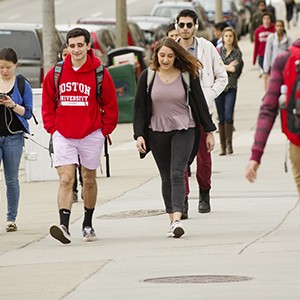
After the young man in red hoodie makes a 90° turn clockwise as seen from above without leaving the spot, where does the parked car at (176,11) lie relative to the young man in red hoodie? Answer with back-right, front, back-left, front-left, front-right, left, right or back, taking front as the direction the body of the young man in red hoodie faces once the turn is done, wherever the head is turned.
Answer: right

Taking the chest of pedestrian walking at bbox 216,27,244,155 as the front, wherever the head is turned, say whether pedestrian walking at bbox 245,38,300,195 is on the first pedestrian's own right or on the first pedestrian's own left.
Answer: on the first pedestrian's own left

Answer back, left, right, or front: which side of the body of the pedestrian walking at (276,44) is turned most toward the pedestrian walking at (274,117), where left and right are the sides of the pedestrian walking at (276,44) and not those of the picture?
front

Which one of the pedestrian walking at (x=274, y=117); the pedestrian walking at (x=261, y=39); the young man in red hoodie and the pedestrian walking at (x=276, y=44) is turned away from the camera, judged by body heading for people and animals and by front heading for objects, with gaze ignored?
the pedestrian walking at (x=274, y=117)

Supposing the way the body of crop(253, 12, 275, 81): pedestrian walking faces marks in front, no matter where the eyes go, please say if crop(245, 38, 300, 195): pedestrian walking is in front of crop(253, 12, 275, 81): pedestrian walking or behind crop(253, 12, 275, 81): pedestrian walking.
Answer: in front

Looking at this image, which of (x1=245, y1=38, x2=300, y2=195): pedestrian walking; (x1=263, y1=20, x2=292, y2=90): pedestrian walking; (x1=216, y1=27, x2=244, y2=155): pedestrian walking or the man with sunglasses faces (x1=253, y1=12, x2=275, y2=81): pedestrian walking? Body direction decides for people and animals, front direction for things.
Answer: (x1=245, y1=38, x2=300, y2=195): pedestrian walking

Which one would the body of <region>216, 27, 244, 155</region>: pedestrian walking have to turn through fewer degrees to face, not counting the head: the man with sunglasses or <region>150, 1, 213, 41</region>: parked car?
the man with sunglasses

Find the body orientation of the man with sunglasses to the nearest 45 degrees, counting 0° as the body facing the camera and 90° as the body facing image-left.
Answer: approximately 0°

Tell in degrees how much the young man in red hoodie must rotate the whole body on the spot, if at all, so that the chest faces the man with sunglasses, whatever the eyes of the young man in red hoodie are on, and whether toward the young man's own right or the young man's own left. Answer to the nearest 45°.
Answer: approximately 135° to the young man's own left

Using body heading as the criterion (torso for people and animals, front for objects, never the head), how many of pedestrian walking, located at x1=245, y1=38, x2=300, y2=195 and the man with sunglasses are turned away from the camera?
1
